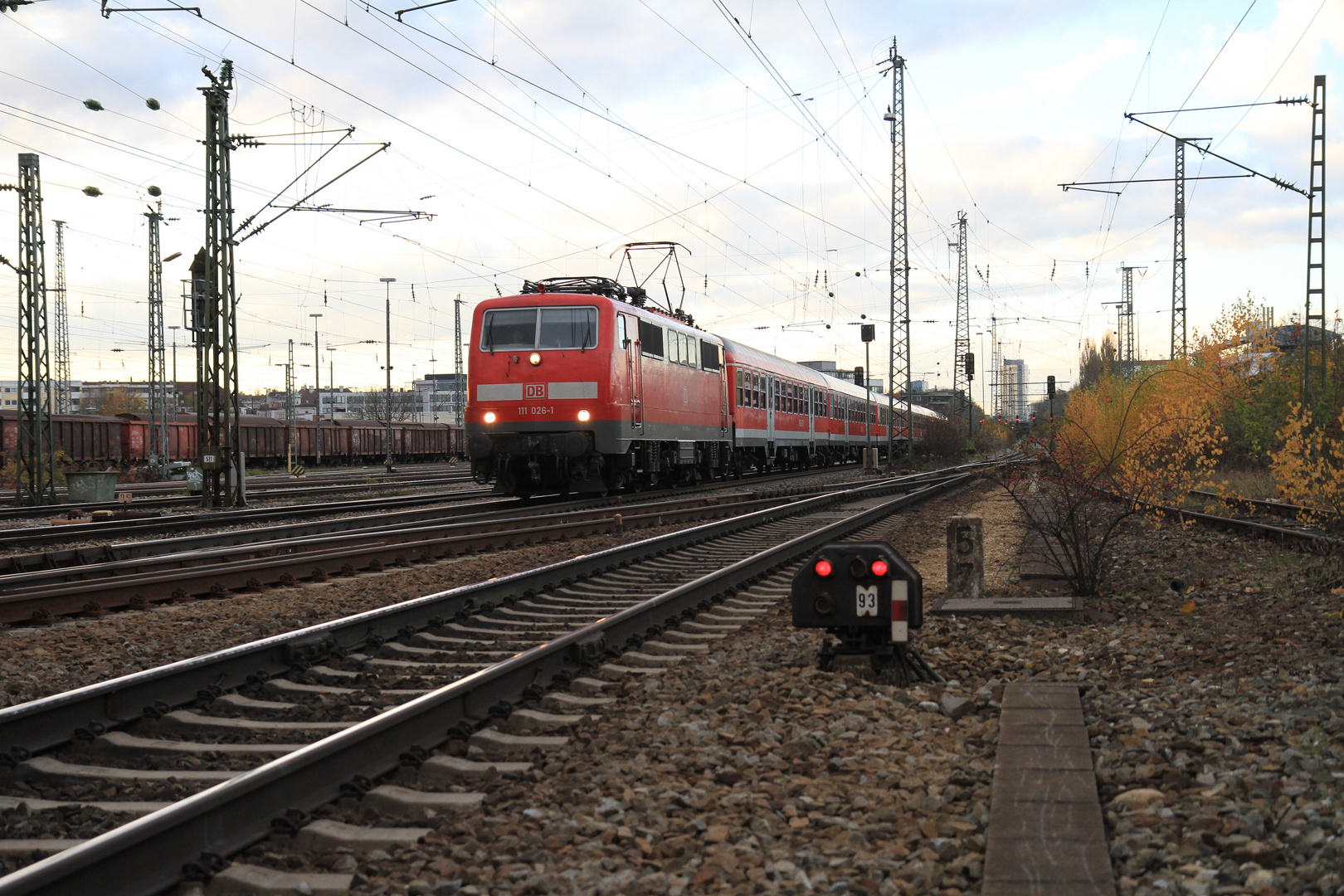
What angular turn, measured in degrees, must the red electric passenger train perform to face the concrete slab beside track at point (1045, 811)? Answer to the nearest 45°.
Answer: approximately 45° to its left

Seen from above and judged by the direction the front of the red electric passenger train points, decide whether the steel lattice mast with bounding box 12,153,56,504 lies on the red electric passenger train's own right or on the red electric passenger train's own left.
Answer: on the red electric passenger train's own right

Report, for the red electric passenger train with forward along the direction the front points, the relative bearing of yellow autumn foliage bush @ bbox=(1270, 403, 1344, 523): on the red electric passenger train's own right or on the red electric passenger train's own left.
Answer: on the red electric passenger train's own left

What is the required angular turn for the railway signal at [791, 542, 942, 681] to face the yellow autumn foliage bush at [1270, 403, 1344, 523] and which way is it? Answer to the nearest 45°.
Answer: approximately 135° to its left

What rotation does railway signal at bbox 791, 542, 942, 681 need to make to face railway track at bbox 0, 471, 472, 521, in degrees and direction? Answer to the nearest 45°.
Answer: approximately 135° to its right

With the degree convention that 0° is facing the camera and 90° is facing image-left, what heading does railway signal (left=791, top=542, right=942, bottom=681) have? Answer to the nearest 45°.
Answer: approximately 0°

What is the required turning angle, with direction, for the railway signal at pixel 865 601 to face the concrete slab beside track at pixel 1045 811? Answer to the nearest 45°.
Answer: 0° — it already faces it

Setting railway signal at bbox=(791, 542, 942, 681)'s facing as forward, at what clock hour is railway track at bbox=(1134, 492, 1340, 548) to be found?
The railway track is roughly at 7 o'clock from the railway signal.

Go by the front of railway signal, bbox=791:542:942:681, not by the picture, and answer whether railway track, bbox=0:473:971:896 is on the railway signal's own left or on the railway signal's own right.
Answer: on the railway signal's own right

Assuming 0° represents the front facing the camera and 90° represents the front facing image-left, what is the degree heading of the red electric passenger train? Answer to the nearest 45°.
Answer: approximately 45°
